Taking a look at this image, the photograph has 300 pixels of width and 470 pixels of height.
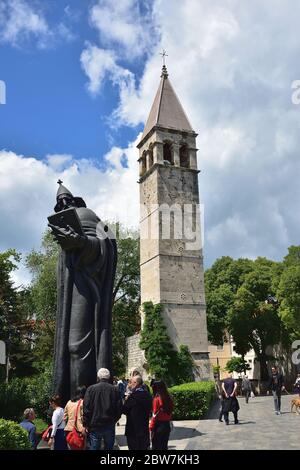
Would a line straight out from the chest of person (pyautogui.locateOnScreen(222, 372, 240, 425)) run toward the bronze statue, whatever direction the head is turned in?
no

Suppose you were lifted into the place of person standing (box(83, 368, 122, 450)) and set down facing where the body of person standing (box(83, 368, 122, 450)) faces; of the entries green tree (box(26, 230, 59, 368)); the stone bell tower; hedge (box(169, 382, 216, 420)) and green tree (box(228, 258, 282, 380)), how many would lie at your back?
0

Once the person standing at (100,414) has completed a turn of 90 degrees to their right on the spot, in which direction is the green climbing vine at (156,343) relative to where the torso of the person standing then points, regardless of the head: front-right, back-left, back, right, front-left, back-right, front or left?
left

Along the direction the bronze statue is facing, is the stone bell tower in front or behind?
behind

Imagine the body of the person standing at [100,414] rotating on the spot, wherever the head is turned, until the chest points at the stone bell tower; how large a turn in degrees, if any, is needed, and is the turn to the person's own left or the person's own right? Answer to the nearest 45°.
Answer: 0° — they already face it

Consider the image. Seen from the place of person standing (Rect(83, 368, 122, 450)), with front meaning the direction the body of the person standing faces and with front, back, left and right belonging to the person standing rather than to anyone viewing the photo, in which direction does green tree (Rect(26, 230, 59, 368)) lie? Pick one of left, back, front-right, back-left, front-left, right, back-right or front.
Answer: front

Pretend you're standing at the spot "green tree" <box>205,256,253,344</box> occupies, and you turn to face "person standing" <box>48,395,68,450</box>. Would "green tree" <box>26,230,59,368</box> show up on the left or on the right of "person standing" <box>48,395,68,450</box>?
right

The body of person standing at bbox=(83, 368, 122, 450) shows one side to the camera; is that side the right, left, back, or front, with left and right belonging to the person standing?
back

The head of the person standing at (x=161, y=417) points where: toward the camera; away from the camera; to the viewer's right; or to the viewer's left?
away from the camera

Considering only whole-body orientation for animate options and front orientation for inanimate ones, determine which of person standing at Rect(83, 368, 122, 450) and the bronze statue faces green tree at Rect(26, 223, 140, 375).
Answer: the person standing

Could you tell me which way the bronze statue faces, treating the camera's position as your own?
facing the viewer and to the left of the viewer
